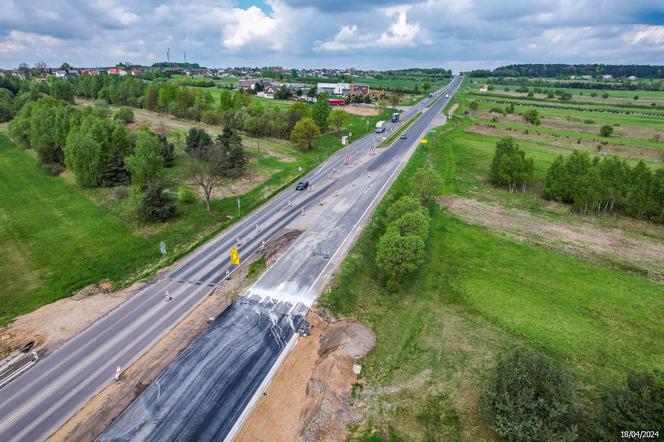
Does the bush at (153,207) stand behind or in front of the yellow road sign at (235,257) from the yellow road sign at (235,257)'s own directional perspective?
behind

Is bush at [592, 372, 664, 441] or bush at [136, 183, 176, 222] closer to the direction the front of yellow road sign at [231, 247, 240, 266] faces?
the bush at [592, 372, 664, 441]

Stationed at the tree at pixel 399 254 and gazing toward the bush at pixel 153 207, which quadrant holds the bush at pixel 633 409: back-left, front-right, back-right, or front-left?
back-left

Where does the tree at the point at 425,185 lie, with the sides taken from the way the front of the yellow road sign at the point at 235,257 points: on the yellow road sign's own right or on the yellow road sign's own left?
on the yellow road sign's own left

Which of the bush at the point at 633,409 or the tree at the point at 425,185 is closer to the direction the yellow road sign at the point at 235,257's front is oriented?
the bush

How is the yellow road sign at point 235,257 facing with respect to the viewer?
toward the camera

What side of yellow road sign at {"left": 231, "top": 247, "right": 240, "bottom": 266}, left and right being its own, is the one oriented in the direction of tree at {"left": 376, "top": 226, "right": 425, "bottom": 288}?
left

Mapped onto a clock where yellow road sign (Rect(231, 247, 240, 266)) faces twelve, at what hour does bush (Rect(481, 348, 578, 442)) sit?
The bush is roughly at 11 o'clock from the yellow road sign.

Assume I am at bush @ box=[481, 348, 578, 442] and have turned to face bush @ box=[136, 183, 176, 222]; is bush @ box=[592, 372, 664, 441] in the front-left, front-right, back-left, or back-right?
back-right
